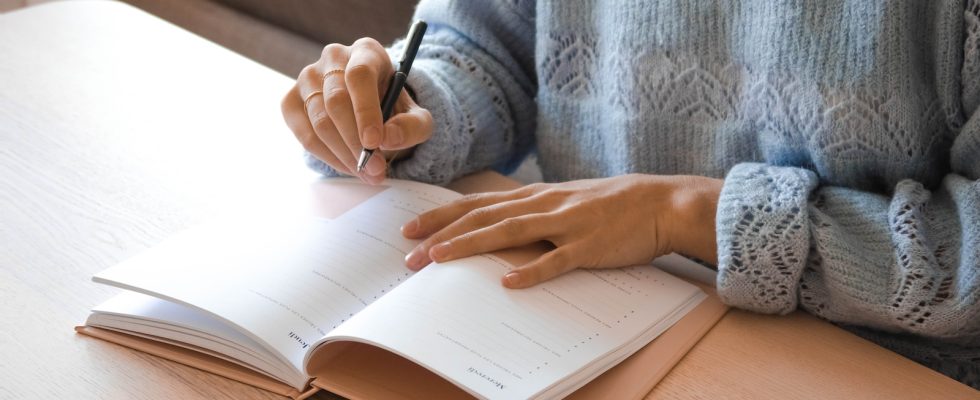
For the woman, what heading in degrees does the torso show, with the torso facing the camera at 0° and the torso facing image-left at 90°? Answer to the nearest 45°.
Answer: approximately 45°
